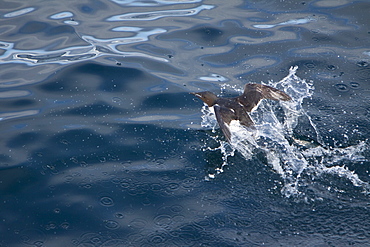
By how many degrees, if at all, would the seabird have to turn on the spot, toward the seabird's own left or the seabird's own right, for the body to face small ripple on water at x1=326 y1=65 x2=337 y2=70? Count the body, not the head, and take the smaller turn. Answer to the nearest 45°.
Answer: approximately 90° to the seabird's own right

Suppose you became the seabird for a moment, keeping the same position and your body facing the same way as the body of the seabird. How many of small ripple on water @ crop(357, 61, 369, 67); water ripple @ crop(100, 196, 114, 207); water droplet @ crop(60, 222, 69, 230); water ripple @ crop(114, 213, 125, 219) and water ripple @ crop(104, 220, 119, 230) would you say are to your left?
4

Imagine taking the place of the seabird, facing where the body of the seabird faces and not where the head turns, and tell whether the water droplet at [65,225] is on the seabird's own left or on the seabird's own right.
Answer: on the seabird's own left

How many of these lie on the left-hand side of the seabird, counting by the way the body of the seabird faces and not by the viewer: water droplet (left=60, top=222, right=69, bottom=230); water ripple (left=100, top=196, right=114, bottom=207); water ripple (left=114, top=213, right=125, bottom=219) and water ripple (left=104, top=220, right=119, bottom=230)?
4

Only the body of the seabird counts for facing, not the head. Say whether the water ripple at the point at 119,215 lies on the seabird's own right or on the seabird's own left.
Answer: on the seabird's own left

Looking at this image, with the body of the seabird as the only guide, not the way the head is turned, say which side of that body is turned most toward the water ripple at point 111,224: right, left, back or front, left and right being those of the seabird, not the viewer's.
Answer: left

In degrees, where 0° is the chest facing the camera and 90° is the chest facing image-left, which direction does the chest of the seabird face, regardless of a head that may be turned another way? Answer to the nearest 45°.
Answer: approximately 135°

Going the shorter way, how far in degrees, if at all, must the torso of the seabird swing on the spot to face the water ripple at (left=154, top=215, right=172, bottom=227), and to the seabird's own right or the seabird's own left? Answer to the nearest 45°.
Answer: approximately 90° to the seabird's own left

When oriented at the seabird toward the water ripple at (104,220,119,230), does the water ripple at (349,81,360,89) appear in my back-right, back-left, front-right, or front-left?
back-left
